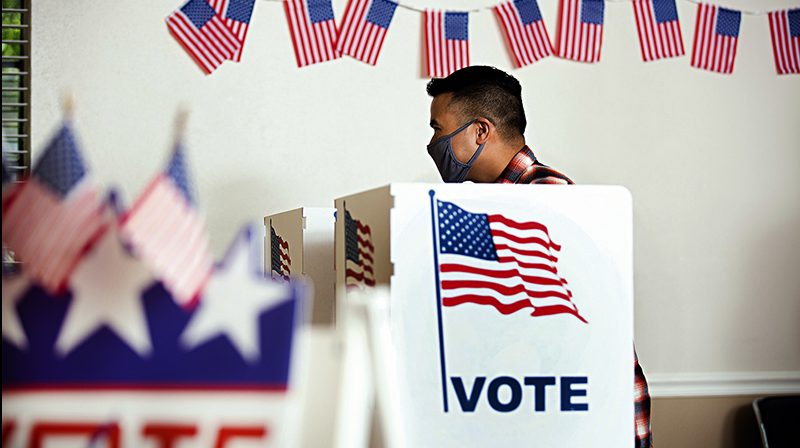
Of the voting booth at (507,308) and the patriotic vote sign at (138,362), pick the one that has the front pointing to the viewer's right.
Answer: the voting booth

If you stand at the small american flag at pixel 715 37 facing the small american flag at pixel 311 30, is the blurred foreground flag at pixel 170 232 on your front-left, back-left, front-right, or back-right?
front-left

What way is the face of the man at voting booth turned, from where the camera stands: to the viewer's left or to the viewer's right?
to the viewer's left

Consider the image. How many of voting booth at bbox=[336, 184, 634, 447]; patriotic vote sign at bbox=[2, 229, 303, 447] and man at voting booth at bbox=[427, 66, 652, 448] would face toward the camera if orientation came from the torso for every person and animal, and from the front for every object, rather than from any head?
1

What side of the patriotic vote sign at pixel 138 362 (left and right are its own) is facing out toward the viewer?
front

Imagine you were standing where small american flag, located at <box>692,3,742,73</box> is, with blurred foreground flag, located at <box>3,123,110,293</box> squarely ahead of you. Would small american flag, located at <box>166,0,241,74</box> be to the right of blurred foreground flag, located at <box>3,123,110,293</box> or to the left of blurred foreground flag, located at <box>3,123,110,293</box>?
right

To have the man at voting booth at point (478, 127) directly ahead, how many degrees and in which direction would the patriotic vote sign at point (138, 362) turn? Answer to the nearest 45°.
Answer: approximately 135° to its left

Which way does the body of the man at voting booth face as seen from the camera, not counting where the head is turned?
to the viewer's left

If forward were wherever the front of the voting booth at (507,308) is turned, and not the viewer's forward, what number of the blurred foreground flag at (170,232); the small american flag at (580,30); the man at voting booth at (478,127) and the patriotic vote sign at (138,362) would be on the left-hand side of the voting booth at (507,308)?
2

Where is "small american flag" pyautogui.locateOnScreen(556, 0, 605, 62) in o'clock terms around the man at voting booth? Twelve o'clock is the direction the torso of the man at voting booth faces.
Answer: The small american flag is roughly at 4 o'clock from the man at voting booth.

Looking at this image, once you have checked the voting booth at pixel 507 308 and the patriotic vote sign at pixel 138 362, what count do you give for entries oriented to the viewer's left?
0
